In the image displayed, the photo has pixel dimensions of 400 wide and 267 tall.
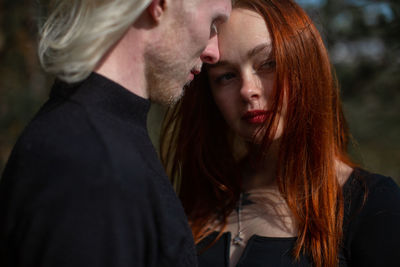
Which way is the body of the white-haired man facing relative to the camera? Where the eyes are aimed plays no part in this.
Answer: to the viewer's right

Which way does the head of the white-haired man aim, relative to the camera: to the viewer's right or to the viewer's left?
to the viewer's right

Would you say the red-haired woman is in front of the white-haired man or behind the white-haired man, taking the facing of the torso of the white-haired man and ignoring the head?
in front
